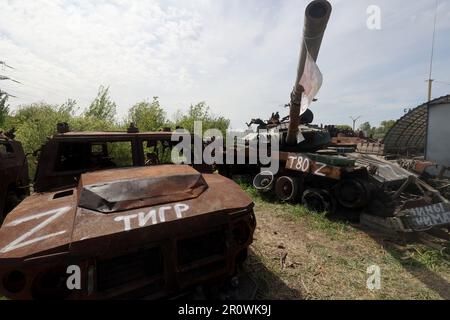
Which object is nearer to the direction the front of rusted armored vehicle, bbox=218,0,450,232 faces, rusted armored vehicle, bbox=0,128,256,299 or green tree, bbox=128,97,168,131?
the rusted armored vehicle
